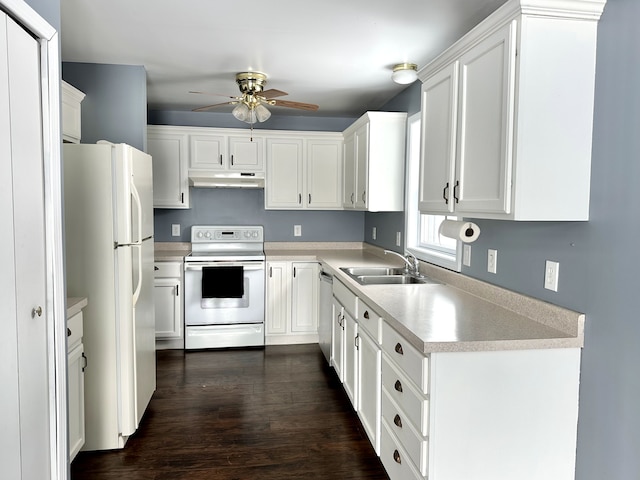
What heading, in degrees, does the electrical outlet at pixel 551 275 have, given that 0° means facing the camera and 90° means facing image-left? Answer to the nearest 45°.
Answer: approximately 45°

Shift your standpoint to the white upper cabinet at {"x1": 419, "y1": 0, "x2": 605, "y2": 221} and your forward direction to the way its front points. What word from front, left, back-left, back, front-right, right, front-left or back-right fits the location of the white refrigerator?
front-right

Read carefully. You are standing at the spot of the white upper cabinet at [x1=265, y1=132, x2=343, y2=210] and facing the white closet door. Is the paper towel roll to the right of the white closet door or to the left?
left

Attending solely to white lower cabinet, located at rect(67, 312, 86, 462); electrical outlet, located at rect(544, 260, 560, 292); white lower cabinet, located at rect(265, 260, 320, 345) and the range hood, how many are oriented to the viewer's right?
1

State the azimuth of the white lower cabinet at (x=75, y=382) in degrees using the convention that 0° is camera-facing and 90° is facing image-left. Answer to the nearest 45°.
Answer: approximately 270°

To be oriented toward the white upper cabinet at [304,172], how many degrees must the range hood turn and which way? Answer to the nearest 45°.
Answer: approximately 90° to its left

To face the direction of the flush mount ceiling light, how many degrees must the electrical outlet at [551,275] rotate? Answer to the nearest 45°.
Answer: approximately 90° to its right

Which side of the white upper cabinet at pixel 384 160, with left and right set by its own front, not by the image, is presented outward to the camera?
left

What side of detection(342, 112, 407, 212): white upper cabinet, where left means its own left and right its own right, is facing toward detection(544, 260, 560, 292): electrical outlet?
left

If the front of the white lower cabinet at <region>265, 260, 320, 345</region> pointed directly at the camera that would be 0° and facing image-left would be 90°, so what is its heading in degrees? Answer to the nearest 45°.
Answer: approximately 0°

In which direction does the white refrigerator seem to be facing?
to the viewer's right

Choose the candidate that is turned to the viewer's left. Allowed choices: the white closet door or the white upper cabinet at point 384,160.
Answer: the white upper cabinet

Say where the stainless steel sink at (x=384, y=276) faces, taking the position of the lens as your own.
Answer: facing to the left of the viewer

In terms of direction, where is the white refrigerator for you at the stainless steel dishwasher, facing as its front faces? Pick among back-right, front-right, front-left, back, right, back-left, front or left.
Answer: front-left

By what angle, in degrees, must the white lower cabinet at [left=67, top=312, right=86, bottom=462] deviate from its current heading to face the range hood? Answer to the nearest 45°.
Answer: approximately 45° to its left
